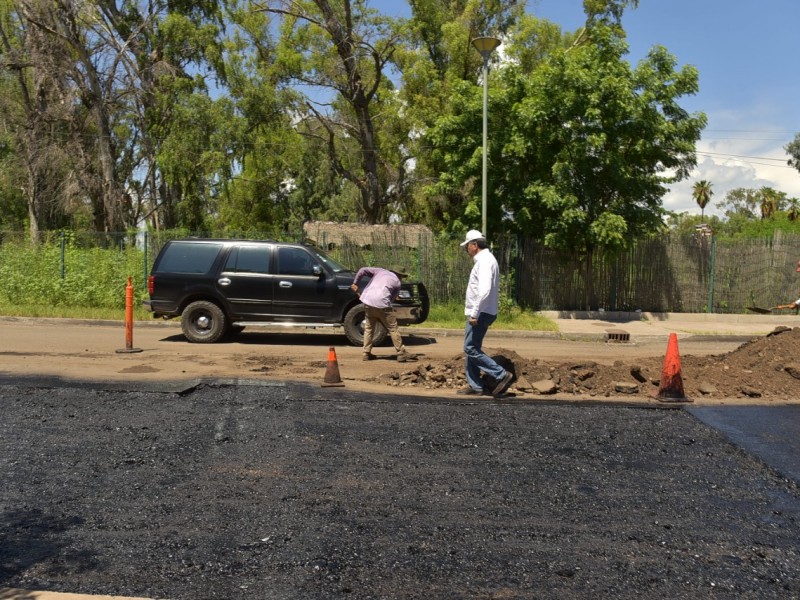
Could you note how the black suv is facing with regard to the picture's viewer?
facing to the right of the viewer

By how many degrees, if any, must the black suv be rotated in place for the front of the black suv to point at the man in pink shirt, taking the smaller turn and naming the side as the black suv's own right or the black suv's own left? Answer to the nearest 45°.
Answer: approximately 45° to the black suv's own right

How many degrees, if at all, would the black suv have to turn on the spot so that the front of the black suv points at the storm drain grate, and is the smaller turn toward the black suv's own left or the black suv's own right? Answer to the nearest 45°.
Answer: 0° — it already faces it

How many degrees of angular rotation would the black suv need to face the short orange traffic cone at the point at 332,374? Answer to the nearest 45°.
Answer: approximately 90° to its right

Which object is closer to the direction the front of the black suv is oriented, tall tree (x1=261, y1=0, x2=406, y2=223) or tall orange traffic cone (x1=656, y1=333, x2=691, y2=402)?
the tall orange traffic cone

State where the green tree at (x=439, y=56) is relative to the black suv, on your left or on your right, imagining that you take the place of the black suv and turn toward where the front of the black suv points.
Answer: on your left
